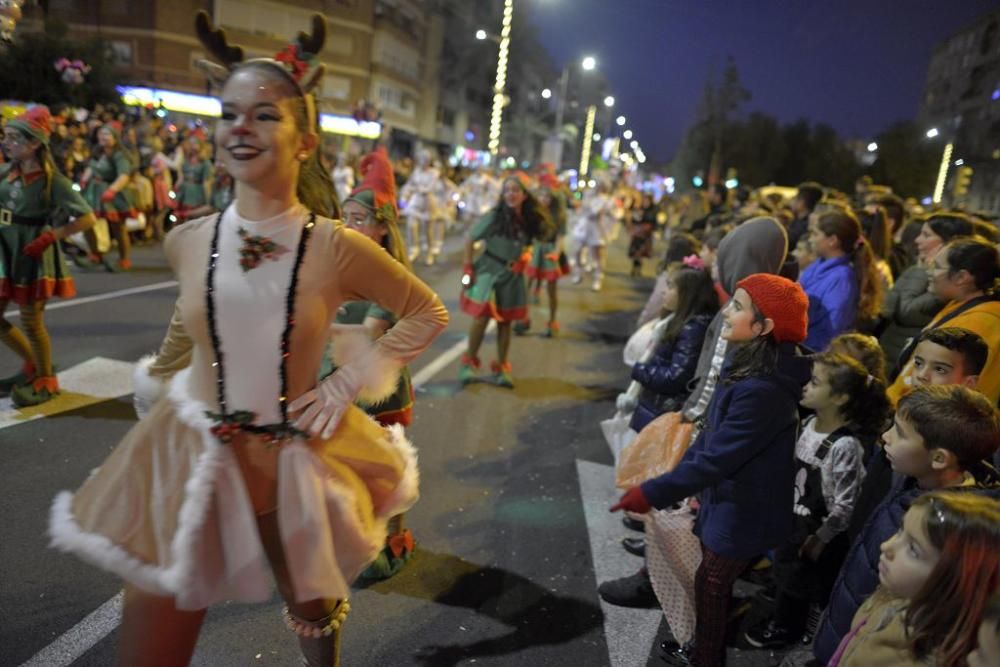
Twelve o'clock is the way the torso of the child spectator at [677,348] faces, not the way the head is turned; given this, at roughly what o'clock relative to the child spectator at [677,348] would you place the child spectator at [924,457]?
the child spectator at [924,457] is roughly at 8 o'clock from the child spectator at [677,348].

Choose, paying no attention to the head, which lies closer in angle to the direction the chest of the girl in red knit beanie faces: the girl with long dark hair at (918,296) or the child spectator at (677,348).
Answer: the child spectator

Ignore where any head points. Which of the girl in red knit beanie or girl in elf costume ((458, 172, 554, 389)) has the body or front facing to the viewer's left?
the girl in red knit beanie

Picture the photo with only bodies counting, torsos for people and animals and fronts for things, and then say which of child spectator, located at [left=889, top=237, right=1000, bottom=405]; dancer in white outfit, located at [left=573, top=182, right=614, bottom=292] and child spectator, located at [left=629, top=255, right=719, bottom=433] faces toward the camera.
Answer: the dancer in white outfit

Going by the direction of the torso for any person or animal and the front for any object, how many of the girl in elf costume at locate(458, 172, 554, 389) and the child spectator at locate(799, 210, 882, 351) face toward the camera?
1

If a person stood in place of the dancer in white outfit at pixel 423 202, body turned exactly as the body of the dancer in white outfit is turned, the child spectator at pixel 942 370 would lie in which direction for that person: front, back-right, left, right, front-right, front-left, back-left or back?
front

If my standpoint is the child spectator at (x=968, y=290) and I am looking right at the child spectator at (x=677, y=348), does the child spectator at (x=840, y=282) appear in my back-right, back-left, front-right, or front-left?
front-right

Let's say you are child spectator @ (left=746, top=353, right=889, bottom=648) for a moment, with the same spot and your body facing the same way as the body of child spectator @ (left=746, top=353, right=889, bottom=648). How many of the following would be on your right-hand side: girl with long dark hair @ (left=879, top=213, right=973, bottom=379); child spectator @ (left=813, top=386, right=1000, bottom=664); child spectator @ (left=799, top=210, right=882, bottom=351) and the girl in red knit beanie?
2

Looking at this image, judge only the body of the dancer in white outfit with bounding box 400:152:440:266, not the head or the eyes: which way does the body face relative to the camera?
toward the camera

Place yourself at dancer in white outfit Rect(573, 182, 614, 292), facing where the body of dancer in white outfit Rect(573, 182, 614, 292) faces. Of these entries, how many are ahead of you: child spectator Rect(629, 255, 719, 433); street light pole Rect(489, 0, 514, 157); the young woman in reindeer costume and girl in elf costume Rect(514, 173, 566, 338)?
3

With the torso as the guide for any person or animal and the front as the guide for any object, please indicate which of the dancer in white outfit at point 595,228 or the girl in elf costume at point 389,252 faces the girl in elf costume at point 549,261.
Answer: the dancer in white outfit

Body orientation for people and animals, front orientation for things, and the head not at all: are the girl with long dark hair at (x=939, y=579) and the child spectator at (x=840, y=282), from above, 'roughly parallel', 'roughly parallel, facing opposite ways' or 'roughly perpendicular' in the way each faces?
roughly parallel

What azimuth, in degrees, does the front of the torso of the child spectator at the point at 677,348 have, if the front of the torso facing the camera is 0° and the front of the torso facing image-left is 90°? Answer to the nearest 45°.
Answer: approximately 90°

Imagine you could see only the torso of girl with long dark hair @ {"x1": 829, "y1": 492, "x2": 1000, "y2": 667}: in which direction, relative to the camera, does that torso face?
to the viewer's left

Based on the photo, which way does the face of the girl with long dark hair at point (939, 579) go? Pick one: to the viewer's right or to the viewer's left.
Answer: to the viewer's left

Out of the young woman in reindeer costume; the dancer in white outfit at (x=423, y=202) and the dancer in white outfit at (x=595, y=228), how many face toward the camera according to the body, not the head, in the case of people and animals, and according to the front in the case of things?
3

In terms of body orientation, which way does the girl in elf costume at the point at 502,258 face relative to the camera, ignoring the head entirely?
toward the camera
